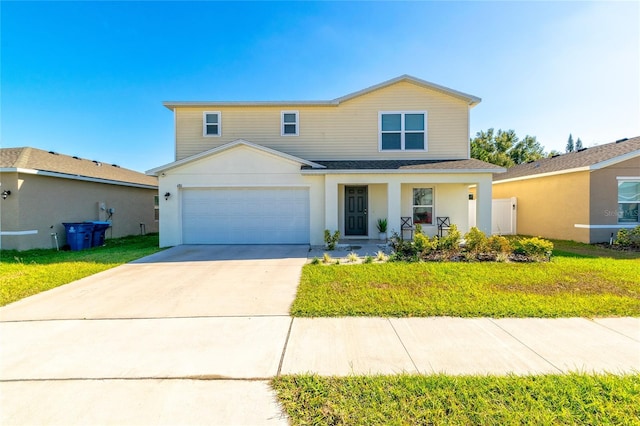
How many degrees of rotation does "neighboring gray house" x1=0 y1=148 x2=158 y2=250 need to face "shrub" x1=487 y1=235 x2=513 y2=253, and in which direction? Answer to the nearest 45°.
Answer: approximately 90° to its left

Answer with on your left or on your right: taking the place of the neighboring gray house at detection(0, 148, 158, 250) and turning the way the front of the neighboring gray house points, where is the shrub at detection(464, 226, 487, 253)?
on your left

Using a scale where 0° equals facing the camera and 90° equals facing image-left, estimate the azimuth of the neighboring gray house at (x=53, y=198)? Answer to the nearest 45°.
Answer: approximately 45°

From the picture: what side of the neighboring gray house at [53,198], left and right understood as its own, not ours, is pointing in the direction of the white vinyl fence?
left

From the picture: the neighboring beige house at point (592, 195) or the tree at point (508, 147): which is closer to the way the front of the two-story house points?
the neighboring beige house

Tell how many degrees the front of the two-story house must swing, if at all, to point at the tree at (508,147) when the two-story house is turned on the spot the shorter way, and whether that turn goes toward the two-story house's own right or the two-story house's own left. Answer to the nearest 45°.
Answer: approximately 135° to the two-story house's own left

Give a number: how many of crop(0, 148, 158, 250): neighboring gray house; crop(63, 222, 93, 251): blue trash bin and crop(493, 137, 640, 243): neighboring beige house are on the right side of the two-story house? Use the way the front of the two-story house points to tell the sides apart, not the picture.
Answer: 2

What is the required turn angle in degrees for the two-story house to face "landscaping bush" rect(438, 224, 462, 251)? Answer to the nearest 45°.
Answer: approximately 45° to its left

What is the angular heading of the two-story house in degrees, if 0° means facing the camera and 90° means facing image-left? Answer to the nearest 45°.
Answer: approximately 0°

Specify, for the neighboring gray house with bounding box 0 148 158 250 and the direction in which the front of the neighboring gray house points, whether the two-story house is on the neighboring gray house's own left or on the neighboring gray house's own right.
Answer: on the neighboring gray house's own left

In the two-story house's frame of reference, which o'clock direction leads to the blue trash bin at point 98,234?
The blue trash bin is roughly at 3 o'clock from the two-story house.
